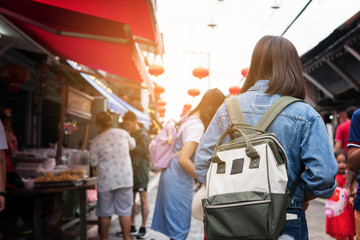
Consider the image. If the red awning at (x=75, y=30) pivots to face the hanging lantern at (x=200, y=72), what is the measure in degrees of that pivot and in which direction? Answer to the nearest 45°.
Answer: approximately 45° to its left

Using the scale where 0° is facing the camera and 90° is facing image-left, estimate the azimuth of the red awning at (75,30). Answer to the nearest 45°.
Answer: approximately 270°

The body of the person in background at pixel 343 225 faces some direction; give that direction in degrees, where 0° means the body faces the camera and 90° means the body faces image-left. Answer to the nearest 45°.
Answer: approximately 0°

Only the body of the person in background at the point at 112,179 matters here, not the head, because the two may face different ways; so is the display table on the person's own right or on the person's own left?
on the person's own left

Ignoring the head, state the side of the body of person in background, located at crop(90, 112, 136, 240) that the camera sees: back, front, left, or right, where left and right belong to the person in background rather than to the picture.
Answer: back

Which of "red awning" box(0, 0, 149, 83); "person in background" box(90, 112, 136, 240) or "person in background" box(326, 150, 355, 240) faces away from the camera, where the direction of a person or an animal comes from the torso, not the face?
"person in background" box(90, 112, 136, 240)

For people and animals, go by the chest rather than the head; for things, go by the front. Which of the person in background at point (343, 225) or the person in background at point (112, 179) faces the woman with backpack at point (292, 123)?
the person in background at point (343, 225)

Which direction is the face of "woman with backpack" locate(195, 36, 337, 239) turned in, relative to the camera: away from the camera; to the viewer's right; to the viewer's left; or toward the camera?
away from the camera

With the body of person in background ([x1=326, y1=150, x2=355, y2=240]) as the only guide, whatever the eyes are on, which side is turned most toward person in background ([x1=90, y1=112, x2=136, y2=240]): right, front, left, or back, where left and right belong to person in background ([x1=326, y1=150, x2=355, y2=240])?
right

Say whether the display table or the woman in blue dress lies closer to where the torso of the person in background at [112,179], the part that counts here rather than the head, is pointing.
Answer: the display table
